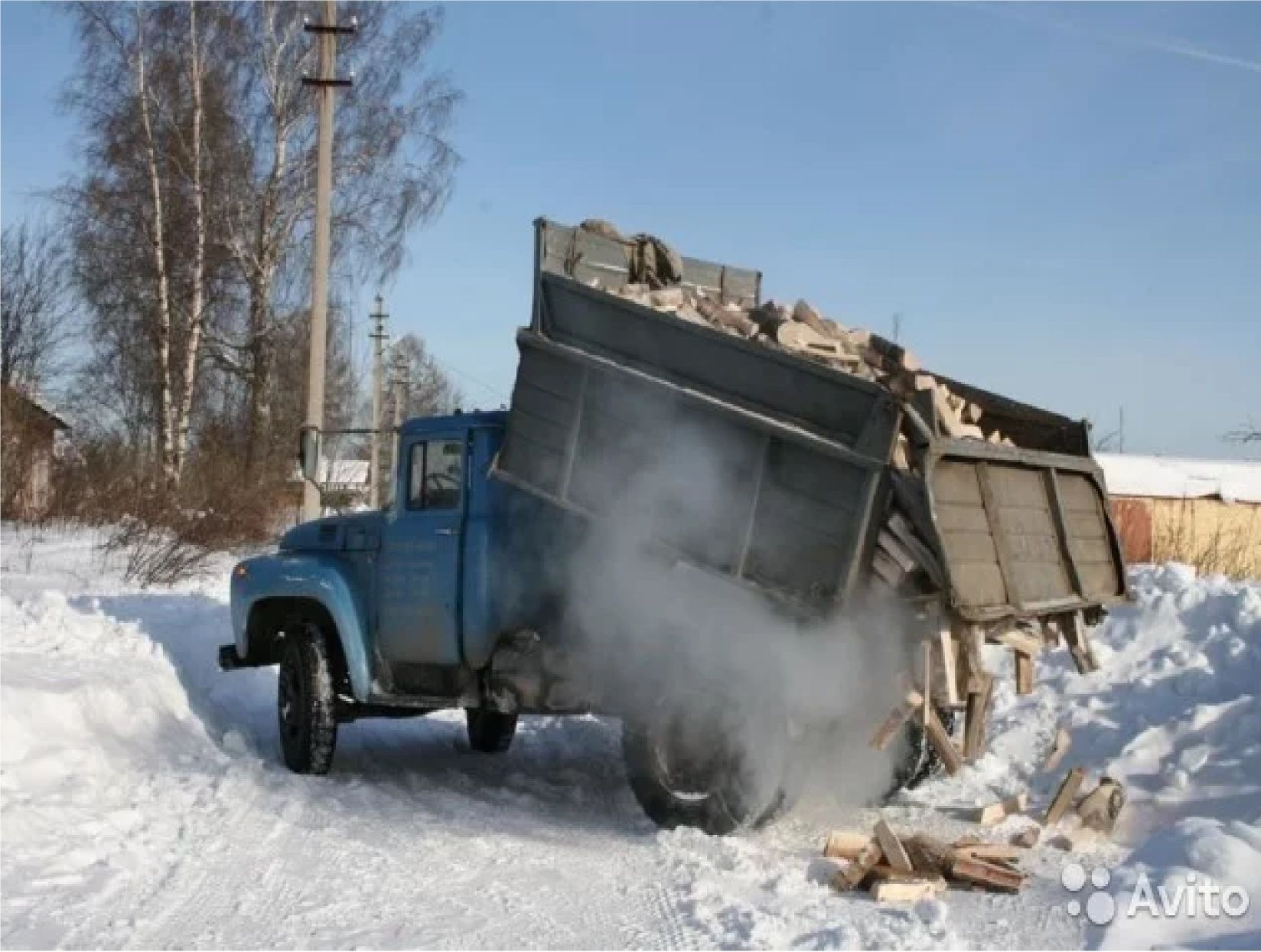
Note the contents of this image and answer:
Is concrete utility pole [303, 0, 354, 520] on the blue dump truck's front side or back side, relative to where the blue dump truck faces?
on the front side

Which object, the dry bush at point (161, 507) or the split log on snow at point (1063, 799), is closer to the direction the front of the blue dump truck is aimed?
the dry bush

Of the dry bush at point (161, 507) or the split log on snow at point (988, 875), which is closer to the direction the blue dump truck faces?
the dry bush

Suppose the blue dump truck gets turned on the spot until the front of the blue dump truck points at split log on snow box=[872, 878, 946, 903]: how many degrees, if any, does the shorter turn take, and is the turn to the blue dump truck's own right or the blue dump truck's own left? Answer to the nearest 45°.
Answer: approximately 180°

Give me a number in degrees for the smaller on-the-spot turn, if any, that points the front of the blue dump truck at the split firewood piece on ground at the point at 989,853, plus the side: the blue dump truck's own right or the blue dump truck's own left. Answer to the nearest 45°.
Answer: approximately 180°

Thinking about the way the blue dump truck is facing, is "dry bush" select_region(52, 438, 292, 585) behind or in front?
in front

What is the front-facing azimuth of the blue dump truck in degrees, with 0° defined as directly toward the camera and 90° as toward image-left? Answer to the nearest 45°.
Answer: approximately 135°

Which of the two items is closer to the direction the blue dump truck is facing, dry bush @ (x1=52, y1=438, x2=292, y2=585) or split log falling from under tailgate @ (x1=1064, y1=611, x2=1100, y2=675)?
the dry bush

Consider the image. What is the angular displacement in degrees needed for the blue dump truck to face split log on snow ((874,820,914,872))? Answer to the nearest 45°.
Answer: approximately 180°

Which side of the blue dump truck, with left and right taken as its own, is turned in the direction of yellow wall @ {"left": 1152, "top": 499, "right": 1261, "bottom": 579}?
right

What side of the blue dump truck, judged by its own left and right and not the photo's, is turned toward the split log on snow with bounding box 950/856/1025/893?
back
